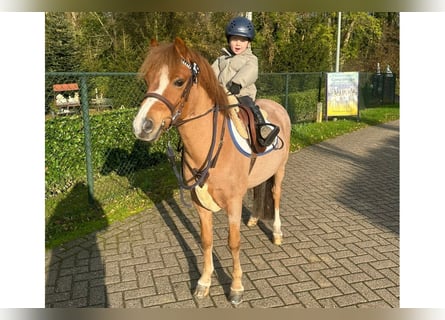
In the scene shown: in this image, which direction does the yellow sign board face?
toward the camera

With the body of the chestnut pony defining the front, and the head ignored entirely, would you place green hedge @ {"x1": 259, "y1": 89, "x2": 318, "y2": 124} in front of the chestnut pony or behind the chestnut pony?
behind

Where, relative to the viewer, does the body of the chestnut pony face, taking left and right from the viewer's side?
facing the viewer and to the left of the viewer

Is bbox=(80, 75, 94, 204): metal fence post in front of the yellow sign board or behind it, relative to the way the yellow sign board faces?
in front

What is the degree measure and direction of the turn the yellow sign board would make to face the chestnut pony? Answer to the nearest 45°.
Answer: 0° — it already faces it

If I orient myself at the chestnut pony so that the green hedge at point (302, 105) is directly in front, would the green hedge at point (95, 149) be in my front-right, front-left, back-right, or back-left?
front-left

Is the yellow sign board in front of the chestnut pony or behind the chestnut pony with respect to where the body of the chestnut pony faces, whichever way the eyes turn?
behind

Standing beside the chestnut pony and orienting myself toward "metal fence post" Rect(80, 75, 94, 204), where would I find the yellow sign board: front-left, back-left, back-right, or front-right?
front-right

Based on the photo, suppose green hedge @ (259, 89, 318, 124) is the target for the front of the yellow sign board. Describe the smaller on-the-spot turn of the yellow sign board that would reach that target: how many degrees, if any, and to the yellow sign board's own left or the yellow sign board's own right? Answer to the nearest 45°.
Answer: approximately 90° to the yellow sign board's own right

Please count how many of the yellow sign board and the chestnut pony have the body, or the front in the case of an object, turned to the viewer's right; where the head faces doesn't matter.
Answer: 0
